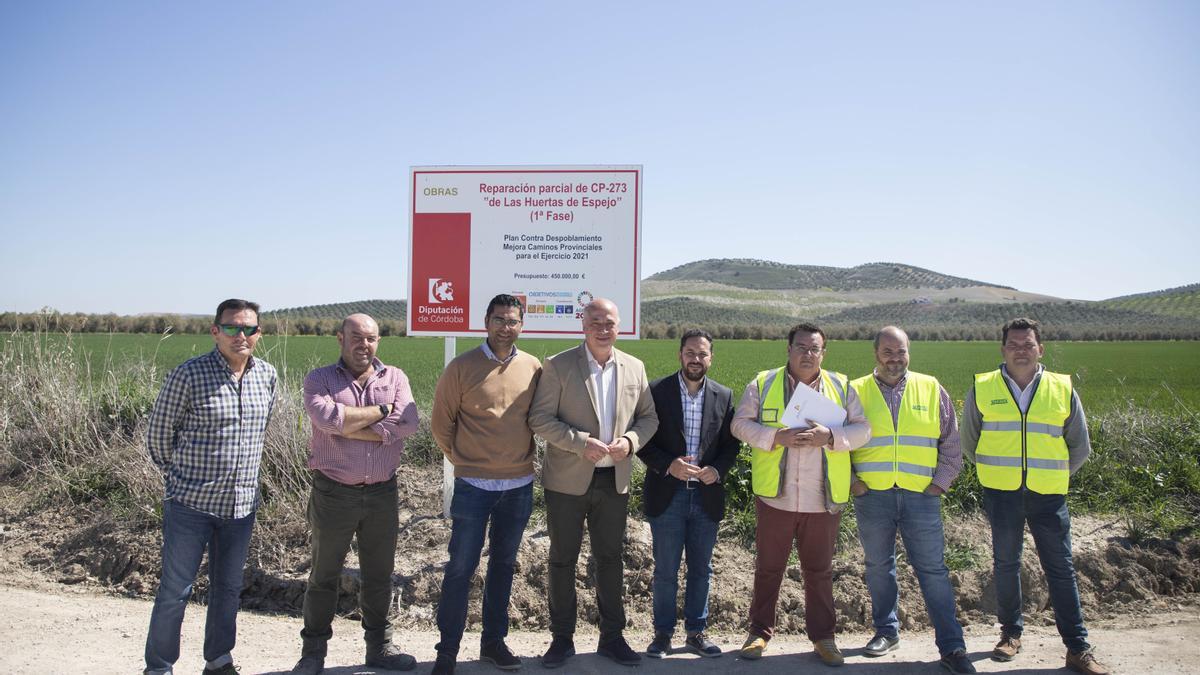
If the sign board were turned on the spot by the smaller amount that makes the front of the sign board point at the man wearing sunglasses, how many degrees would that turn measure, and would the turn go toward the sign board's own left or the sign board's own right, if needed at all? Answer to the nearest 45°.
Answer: approximately 45° to the sign board's own right

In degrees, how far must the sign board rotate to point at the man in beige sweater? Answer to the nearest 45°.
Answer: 0° — it already faces them

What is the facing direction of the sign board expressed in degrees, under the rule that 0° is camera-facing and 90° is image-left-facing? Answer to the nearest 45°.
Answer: approximately 0°

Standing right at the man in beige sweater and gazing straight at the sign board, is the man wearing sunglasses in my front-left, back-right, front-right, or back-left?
back-left

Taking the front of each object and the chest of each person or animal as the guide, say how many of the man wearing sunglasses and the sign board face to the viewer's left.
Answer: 0

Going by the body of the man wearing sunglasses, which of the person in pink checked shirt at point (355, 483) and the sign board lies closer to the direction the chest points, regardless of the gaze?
the person in pink checked shirt

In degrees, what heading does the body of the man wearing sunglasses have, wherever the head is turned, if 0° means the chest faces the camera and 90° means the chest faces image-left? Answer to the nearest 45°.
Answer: approximately 315°
